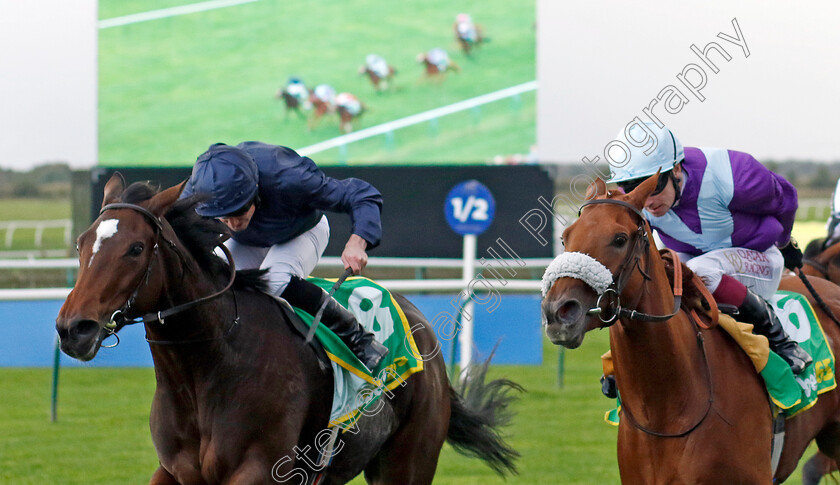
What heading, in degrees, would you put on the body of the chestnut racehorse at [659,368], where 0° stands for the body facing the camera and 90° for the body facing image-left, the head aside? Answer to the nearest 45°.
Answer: approximately 45°

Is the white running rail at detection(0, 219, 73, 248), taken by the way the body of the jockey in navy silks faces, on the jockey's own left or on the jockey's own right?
on the jockey's own right

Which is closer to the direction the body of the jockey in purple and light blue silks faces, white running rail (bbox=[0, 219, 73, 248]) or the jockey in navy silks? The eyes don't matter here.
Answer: the jockey in navy silks

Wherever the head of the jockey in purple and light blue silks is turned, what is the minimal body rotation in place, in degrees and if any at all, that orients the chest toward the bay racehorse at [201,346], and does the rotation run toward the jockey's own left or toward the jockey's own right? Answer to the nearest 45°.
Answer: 0° — they already face it

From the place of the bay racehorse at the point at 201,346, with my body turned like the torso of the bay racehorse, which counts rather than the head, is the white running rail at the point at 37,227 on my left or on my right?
on my right

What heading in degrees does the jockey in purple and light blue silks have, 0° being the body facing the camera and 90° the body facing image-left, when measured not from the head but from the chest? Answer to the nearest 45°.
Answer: approximately 45°

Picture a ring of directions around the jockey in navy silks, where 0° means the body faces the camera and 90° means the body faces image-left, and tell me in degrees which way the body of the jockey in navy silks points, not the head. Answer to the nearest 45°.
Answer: approximately 45°

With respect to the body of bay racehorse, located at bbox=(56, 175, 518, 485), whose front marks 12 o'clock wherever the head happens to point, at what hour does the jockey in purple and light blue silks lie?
The jockey in purple and light blue silks is roughly at 7 o'clock from the bay racehorse.

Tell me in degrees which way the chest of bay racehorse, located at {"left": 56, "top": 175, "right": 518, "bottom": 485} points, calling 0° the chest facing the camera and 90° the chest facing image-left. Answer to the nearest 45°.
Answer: approximately 45°
